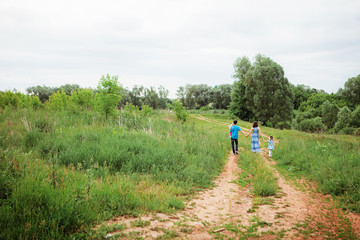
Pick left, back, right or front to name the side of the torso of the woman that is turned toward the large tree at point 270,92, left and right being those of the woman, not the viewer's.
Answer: front

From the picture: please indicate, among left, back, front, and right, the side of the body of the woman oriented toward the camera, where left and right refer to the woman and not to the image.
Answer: back

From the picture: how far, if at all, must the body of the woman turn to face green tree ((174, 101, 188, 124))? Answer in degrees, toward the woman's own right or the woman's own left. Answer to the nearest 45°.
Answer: approximately 45° to the woman's own left

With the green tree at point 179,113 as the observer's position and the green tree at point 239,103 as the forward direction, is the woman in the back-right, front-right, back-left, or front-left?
back-right

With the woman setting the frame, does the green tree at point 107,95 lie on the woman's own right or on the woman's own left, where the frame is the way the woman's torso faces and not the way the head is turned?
on the woman's own left

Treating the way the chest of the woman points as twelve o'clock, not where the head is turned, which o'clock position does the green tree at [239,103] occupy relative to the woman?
The green tree is roughly at 12 o'clock from the woman.
